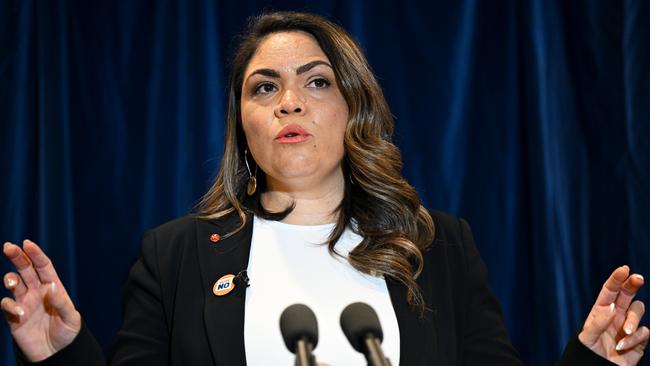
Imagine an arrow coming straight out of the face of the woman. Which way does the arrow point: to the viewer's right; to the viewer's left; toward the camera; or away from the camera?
toward the camera

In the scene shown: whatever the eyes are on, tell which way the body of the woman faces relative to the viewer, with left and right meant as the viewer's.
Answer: facing the viewer

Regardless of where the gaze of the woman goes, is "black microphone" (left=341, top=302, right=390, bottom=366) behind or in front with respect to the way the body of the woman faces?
in front

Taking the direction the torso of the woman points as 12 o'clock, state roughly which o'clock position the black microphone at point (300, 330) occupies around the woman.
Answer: The black microphone is roughly at 12 o'clock from the woman.
